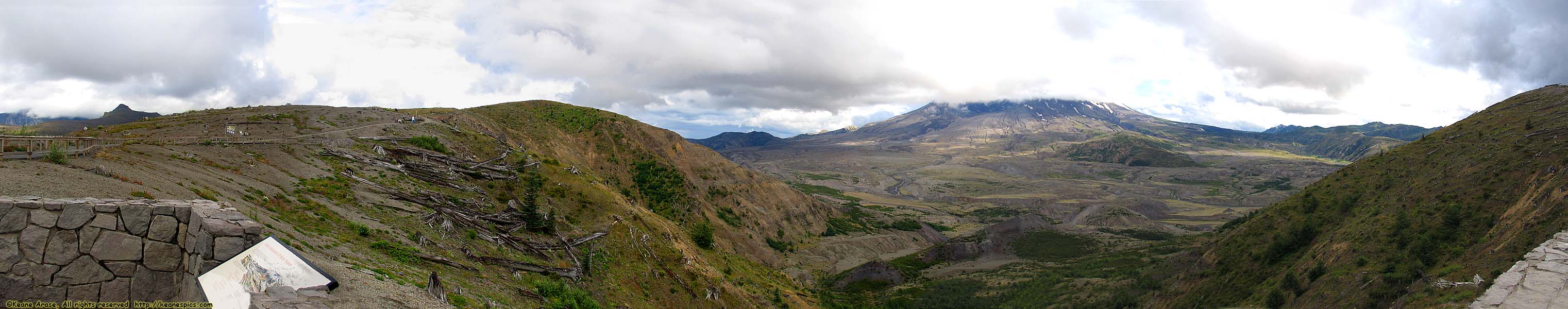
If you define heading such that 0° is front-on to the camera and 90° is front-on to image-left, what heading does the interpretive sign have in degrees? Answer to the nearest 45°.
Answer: approximately 45°

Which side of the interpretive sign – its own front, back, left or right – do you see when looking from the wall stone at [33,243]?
right

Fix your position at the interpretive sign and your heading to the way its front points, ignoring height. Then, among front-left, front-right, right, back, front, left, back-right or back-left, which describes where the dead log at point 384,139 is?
back-right

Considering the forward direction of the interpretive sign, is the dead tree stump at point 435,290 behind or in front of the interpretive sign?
behind

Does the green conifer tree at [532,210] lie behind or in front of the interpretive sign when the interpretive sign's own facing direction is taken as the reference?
behind

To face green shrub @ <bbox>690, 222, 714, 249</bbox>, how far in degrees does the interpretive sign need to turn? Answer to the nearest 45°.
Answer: approximately 180°

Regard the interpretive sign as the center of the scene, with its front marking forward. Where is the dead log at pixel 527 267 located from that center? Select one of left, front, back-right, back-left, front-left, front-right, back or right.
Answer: back

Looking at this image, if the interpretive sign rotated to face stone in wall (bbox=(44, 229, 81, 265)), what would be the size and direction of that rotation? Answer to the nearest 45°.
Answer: approximately 90° to its right

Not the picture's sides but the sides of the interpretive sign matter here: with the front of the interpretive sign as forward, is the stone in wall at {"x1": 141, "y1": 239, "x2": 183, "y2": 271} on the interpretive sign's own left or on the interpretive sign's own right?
on the interpretive sign's own right

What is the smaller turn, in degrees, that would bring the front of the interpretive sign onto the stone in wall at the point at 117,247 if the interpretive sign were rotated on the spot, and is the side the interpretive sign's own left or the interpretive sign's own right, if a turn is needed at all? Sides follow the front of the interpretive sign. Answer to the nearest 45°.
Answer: approximately 90° to the interpretive sign's own right
